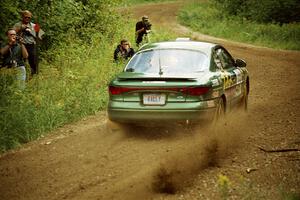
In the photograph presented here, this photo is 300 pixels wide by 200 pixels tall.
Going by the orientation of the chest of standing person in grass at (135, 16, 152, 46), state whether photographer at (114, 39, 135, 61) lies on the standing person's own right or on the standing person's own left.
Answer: on the standing person's own right

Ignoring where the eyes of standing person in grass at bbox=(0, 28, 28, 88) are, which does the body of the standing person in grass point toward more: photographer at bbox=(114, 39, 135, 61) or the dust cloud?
the dust cloud

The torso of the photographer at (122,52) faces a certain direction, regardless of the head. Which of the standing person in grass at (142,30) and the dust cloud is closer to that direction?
the dust cloud

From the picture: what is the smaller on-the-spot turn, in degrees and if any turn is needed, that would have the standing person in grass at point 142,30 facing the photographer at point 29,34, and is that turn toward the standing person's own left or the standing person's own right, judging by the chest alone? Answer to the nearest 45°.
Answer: approximately 90° to the standing person's own right

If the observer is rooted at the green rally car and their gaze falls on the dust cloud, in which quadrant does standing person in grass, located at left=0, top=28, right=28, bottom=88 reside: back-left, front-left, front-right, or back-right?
back-right

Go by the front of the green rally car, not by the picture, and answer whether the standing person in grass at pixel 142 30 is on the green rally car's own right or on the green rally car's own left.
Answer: on the green rally car's own left

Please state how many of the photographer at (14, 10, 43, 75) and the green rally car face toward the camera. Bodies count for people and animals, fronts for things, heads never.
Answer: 1
